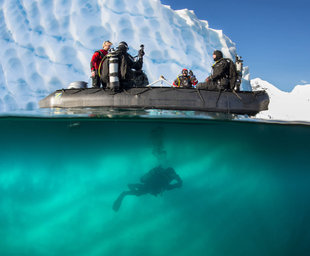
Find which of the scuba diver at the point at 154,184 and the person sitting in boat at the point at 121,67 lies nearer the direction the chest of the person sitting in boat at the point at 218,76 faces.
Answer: the person sitting in boat

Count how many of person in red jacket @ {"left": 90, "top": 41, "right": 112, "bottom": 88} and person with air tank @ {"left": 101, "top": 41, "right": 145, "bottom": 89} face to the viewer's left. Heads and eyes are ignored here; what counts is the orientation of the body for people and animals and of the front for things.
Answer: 0

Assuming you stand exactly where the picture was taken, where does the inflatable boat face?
facing to the right of the viewer

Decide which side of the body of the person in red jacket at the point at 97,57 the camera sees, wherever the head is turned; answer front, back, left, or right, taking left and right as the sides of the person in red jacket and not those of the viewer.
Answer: right

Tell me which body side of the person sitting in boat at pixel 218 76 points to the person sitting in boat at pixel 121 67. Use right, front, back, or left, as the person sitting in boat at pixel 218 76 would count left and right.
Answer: front

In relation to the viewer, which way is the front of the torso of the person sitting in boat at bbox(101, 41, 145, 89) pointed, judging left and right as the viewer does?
facing away from the viewer and to the right of the viewer

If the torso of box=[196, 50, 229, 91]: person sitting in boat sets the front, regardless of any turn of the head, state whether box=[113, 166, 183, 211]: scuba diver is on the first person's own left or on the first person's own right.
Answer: on the first person's own left

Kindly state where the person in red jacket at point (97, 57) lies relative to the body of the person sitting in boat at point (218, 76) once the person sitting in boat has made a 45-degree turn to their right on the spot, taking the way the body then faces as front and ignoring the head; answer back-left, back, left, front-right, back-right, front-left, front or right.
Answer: front-left

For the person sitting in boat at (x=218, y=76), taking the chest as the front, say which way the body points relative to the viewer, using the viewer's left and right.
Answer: facing to the left of the viewer
